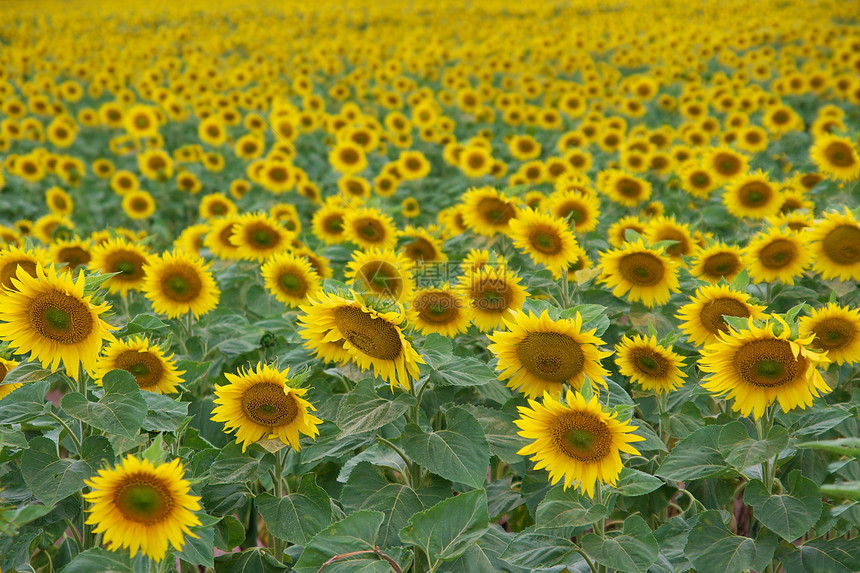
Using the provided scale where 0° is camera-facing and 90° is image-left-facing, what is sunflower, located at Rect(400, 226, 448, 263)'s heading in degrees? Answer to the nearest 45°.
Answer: approximately 0°

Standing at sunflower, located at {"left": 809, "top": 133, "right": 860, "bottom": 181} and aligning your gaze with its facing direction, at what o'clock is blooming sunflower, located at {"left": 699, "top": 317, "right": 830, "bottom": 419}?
The blooming sunflower is roughly at 12 o'clock from the sunflower.

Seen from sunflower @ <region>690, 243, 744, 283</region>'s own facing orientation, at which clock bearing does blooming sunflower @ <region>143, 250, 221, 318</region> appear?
The blooming sunflower is roughly at 2 o'clock from the sunflower.

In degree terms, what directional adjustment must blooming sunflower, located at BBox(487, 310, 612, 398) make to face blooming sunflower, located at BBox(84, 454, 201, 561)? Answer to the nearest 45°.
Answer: approximately 45° to its right

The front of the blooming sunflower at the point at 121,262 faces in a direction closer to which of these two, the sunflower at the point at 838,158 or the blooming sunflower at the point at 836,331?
the blooming sunflower

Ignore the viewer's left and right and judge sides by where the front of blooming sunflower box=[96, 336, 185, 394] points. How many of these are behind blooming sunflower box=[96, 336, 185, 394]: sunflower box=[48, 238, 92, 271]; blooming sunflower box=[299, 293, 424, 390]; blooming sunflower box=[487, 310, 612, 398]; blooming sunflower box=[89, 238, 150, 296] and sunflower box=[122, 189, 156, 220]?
3

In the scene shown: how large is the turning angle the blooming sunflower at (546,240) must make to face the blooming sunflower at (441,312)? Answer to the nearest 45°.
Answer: approximately 45° to its right

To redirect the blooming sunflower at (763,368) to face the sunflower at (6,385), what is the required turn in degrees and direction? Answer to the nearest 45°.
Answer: approximately 45° to its right

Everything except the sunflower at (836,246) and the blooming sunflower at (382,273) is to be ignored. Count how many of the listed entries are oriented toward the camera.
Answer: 2
